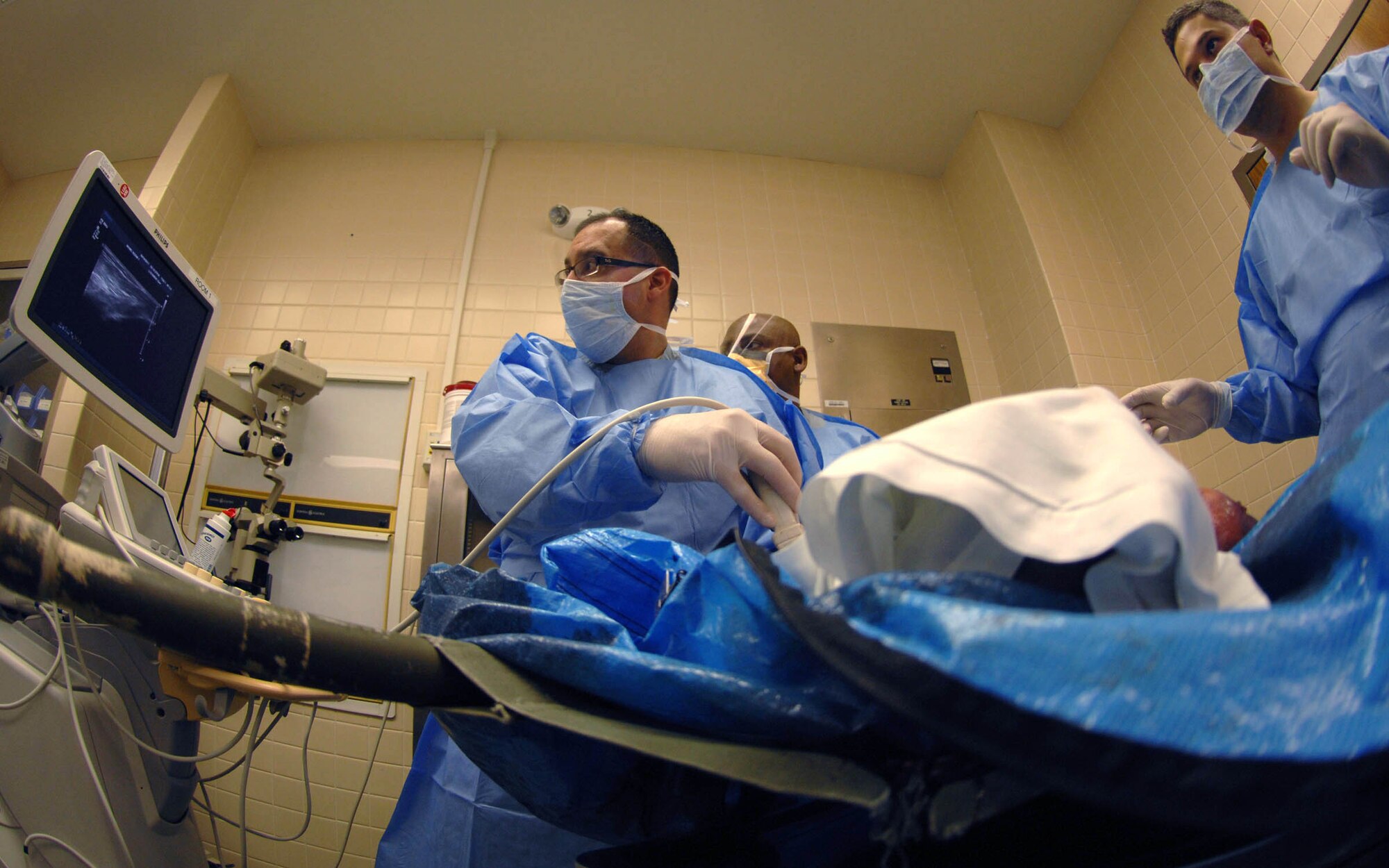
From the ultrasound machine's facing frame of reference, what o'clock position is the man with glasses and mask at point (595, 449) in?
The man with glasses and mask is roughly at 12 o'clock from the ultrasound machine.

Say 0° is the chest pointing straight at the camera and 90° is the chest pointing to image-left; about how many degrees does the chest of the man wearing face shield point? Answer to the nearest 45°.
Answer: approximately 45°

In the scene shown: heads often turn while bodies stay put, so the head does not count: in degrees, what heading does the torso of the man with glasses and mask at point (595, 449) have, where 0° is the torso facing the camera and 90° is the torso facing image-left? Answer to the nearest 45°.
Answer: approximately 0°

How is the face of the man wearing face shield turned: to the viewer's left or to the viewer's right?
to the viewer's left

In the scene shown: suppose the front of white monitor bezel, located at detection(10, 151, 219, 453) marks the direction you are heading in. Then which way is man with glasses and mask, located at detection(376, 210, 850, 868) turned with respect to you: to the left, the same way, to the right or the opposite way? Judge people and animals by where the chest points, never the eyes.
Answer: to the right

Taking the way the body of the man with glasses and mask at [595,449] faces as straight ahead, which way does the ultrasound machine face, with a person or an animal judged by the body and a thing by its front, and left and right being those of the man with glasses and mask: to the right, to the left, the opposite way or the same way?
to the left
